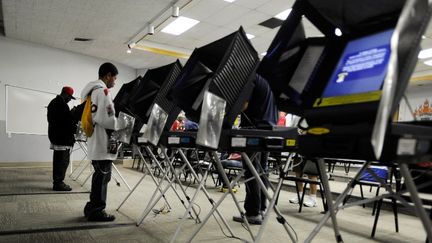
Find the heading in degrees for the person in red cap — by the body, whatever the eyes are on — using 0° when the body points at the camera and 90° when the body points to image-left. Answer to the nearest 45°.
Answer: approximately 270°

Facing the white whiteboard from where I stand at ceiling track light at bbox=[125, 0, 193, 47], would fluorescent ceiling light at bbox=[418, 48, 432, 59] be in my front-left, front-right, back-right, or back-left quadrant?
back-right

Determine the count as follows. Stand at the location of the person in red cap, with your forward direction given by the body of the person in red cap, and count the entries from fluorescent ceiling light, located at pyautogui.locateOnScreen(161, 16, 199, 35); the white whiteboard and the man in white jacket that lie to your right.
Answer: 1

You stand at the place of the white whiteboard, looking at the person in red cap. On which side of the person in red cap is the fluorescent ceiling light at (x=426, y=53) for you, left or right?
left

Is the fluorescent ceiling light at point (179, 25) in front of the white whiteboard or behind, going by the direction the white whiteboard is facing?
in front

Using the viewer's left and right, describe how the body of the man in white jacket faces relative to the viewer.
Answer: facing to the right of the viewer

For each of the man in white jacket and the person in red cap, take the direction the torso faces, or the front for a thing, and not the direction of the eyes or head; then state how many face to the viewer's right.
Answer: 2

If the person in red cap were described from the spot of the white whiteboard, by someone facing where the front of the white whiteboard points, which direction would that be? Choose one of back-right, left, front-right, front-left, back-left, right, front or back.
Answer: front-right

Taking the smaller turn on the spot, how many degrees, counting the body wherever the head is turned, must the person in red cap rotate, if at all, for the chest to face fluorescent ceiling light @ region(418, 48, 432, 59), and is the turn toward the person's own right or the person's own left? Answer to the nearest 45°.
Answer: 0° — they already face it
